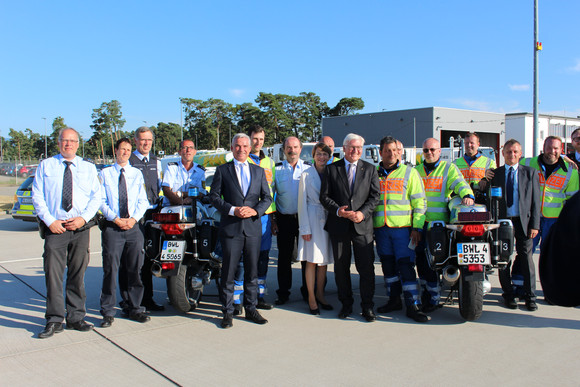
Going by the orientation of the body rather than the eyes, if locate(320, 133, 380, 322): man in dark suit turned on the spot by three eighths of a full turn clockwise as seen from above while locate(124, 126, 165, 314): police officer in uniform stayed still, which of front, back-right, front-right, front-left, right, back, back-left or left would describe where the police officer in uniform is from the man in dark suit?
front-left

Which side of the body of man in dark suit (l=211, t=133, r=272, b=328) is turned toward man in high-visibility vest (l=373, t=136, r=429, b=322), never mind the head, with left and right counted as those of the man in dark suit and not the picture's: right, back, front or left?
left

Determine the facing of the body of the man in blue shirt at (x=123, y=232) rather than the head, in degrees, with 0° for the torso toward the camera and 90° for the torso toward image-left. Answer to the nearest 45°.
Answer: approximately 0°

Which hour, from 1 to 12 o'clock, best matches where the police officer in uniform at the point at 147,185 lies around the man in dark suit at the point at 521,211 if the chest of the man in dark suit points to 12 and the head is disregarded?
The police officer in uniform is roughly at 2 o'clock from the man in dark suit.

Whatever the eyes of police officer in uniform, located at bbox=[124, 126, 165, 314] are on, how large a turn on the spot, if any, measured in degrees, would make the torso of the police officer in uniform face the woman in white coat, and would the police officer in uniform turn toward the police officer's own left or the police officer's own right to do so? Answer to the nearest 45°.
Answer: approximately 45° to the police officer's own left
